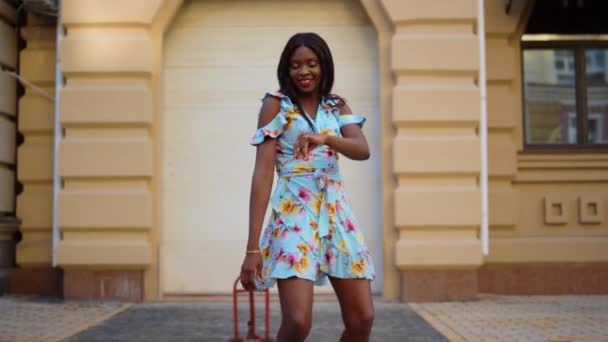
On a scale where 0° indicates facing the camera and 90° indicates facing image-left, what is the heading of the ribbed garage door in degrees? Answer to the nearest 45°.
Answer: approximately 0°

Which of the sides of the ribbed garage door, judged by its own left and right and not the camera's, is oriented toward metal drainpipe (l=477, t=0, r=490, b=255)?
left
